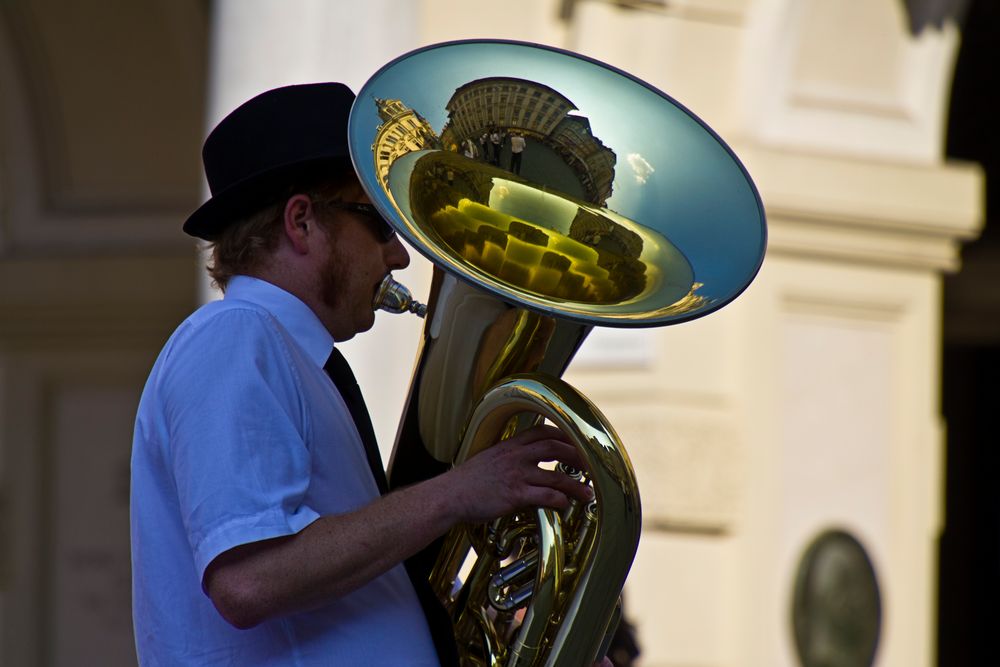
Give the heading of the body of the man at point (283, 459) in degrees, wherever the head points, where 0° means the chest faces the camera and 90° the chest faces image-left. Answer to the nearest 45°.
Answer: approximately 270°

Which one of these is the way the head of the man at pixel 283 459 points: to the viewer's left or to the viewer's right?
to the viewer's right

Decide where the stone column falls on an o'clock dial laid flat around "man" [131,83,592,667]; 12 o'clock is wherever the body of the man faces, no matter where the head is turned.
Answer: The stone column is roughly at 10 o'clock from the man.
